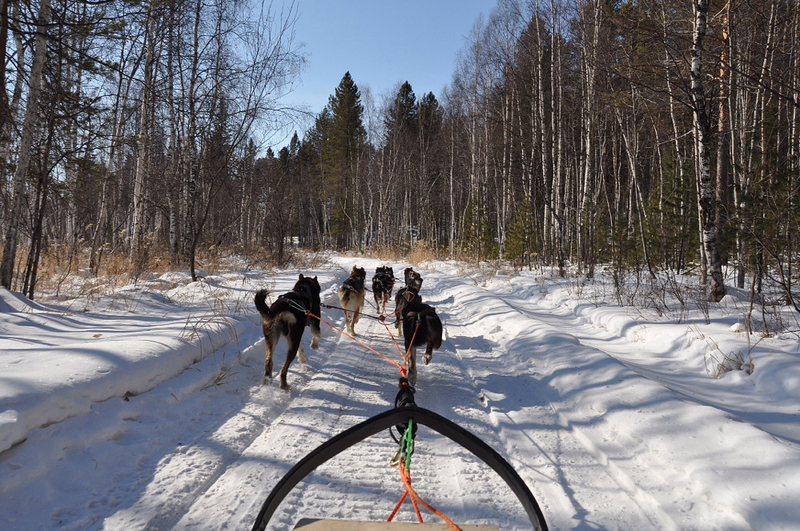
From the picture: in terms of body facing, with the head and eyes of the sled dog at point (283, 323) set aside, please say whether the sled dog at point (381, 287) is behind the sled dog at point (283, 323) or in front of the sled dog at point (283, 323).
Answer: in front

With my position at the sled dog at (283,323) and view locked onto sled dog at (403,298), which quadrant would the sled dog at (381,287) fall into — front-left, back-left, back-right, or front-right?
front-left

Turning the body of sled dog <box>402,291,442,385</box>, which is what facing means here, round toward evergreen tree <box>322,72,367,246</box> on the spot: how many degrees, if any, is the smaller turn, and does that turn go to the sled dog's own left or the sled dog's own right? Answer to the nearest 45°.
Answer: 0° — it already faces it

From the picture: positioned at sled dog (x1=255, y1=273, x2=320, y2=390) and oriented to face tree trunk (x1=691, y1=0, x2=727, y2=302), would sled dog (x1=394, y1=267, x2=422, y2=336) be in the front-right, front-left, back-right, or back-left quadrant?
front-left

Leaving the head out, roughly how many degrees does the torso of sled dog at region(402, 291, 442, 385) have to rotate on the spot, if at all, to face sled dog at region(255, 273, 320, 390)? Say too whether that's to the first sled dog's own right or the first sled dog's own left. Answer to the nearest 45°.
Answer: approximately 90° to the first sled dog's own left

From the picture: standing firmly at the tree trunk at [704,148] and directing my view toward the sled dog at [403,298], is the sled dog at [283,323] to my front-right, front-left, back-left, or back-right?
front-left

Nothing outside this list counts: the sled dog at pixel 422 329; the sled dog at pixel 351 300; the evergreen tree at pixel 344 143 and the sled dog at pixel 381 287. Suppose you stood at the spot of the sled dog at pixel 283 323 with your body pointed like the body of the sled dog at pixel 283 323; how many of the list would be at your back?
0

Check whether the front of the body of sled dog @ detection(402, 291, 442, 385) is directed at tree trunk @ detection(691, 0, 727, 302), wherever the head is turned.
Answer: no

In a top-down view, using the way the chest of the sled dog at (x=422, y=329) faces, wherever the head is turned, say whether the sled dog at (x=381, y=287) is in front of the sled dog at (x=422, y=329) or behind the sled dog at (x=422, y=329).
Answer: in front

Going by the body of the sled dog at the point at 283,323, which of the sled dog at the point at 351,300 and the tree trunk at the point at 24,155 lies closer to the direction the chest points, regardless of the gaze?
the sled dog

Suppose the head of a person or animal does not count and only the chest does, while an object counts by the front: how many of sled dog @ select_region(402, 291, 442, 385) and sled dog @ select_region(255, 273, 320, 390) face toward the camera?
0

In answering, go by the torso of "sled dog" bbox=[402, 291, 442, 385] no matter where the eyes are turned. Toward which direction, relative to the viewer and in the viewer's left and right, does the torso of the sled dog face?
facing away from the viewer

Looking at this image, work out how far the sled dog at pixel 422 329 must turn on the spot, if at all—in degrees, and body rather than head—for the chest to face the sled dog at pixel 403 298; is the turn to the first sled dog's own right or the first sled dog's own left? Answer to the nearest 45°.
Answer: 0° — it already faces it

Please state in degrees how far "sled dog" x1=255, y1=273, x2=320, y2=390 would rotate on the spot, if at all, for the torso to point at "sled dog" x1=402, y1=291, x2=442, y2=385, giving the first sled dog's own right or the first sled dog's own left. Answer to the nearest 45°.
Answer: approximately 45° to the first sled dog's own right

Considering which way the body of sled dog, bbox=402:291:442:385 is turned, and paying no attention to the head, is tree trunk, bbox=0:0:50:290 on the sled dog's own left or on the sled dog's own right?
on the sled dog's own left

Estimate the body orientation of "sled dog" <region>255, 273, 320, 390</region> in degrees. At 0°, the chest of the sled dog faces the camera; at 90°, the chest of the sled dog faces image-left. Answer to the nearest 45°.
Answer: approximately 225°
